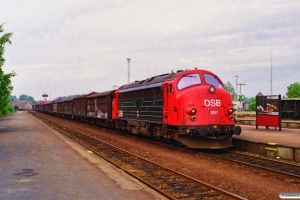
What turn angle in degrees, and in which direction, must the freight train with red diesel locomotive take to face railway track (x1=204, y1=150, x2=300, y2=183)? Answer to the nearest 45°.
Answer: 0° — it already faces it

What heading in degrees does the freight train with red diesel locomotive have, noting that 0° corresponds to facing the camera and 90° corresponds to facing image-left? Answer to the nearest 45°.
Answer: approximately 315°

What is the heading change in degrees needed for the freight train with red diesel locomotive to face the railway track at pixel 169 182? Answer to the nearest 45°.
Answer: approximately 45° to its right
